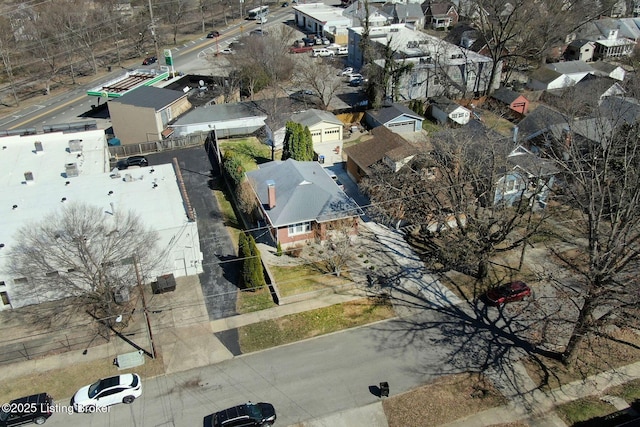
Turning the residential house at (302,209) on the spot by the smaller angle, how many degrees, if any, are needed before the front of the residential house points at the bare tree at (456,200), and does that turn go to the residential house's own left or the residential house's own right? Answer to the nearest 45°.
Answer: approximately 90° to the residential house's own left

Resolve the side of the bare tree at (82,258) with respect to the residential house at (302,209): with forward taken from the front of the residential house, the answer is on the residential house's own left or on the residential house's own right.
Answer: on the residential house's own right

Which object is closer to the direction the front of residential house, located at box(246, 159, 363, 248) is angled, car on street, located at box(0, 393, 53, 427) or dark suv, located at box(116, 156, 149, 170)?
the car on street

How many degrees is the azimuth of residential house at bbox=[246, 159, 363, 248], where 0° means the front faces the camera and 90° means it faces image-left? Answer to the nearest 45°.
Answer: approximately 0°

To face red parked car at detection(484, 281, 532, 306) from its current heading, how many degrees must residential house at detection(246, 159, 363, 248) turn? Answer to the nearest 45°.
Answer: approximately 45° to its left

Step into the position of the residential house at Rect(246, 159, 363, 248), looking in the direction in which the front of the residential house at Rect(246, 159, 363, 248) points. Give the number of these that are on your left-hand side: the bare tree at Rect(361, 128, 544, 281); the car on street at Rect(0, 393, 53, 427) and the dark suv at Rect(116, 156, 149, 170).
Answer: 1

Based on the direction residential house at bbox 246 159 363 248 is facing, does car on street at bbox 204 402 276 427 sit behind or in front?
in front

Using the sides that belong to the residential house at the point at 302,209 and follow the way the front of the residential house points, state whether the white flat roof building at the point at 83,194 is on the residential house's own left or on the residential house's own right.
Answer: on the residential house's own right

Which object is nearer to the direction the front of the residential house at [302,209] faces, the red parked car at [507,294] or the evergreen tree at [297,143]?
the red parked car

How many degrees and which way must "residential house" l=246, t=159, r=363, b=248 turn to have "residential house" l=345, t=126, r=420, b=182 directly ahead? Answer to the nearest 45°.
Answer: approximately 135° to its left

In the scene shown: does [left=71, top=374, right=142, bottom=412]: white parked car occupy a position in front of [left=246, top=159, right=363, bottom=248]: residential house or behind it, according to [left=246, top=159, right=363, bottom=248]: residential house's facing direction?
in front

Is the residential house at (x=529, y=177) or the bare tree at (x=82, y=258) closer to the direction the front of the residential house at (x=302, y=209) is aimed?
the bare tree
